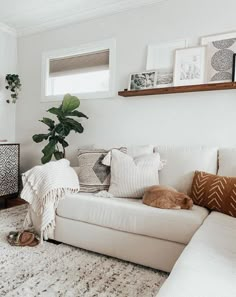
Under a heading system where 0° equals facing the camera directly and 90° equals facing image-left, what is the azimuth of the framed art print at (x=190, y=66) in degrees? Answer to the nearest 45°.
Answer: approximately 45°

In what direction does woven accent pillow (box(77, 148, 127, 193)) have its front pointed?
toward the camera

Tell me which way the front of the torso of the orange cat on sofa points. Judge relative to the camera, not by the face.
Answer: to the viewer's right

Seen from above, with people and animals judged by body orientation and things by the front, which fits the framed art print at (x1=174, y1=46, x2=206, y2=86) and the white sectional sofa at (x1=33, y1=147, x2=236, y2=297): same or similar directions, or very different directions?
same or similar directions

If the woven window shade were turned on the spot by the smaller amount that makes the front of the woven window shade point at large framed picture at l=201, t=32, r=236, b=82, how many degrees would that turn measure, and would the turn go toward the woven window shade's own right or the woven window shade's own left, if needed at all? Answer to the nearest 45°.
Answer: approximately 90° to the woven window shade's own left

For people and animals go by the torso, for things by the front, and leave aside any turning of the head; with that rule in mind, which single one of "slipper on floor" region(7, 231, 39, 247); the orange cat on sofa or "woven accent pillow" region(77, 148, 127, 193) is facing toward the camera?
the woven accent pillow

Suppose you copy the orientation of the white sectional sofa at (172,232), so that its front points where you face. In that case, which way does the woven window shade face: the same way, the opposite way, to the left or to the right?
the same way

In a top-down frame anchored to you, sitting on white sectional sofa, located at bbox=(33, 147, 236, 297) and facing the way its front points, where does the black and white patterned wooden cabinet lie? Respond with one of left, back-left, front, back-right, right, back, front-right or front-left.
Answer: right
